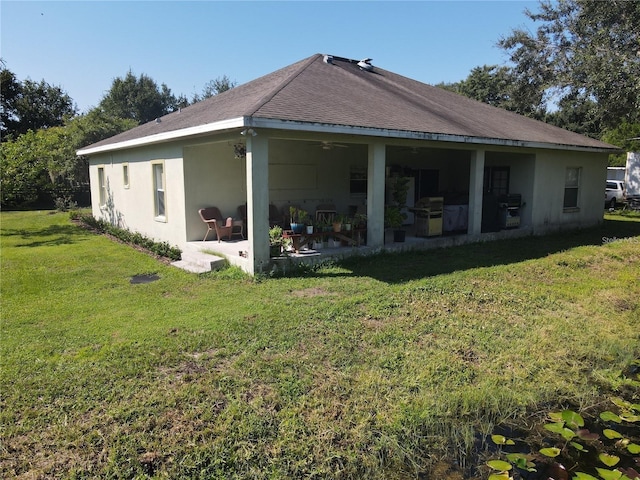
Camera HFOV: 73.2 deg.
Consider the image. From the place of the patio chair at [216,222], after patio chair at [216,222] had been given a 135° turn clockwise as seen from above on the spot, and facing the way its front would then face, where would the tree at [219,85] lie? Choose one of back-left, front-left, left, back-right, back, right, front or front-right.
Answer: right

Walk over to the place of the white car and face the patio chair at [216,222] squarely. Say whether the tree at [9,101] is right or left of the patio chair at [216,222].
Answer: right
